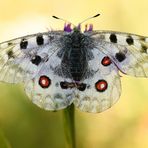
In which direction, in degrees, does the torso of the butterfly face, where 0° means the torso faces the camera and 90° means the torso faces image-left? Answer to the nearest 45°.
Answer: approximately 180°
